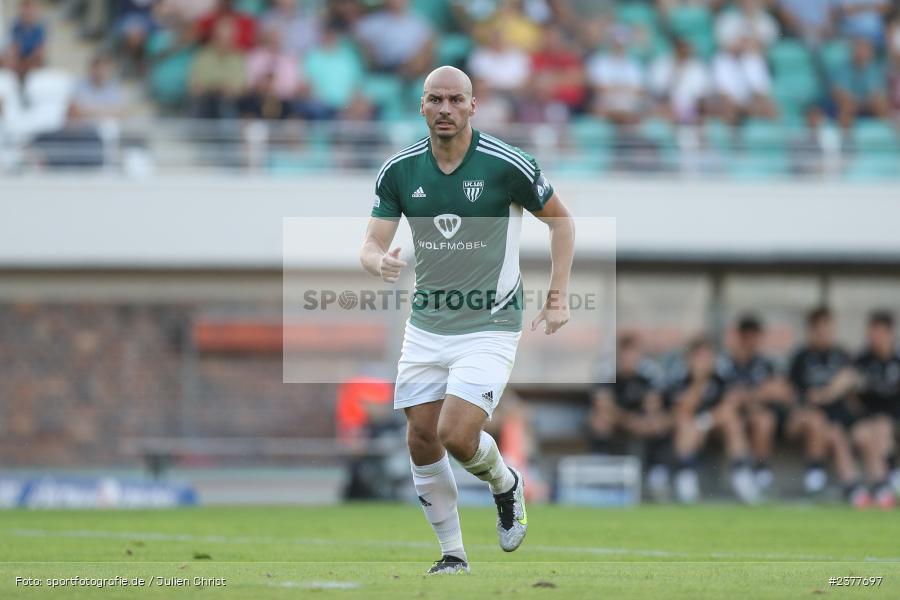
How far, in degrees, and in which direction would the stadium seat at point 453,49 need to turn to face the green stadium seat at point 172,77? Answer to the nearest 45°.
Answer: approximately 90° to its right

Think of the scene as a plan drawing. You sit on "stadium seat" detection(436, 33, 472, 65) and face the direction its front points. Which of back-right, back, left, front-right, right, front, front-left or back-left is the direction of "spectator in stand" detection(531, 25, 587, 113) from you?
left

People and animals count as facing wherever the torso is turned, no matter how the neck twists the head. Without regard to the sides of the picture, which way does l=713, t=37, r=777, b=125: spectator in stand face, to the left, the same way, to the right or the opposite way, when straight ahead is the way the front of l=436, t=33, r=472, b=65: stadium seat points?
the same way

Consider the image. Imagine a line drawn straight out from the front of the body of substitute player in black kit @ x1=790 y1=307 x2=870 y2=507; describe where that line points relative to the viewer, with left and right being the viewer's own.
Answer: facing the viewer

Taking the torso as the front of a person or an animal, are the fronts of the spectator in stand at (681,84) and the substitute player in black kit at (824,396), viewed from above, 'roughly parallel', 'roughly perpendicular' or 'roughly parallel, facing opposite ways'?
roughly parallel

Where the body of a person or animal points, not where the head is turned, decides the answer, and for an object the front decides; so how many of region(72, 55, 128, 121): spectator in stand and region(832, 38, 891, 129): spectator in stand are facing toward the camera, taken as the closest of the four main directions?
2

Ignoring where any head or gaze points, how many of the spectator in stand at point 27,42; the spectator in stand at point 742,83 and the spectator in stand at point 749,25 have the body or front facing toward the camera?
3

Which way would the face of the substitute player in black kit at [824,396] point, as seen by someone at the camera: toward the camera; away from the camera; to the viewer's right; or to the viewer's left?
toward the camera

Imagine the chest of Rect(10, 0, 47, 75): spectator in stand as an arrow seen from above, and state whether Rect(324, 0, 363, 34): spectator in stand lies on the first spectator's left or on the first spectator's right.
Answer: on the first spectator's left

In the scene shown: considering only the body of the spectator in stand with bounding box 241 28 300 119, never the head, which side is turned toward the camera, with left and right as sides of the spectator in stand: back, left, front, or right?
front

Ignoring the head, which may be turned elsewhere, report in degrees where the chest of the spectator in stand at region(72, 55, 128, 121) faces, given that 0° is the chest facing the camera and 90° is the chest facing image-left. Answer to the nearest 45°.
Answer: approximately 0°

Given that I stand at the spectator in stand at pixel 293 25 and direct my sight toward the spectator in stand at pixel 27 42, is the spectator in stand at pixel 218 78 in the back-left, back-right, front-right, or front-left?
front-left

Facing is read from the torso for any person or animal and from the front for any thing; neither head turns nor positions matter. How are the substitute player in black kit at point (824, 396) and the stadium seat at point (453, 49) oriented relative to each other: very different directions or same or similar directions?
same or similar directions

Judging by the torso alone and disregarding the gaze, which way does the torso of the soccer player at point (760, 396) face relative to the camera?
toward the camera

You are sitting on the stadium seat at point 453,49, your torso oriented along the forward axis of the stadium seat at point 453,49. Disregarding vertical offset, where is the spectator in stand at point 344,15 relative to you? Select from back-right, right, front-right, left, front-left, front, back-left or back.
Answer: right

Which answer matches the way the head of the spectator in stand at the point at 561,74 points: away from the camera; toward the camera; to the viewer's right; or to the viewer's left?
toward the camera
